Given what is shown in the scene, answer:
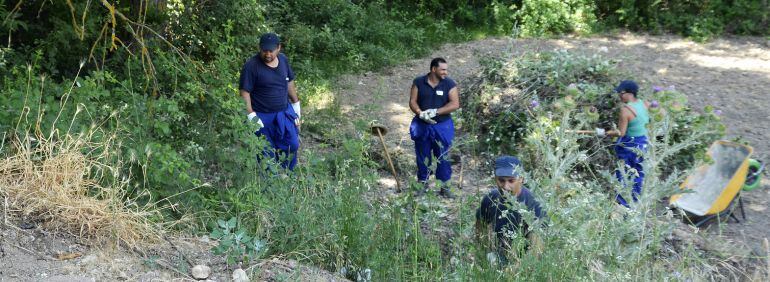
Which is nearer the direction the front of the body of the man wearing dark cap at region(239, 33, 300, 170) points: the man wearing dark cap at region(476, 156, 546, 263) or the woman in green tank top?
the man wearing dark cap

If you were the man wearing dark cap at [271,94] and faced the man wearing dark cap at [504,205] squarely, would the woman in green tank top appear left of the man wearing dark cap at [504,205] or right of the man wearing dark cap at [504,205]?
left

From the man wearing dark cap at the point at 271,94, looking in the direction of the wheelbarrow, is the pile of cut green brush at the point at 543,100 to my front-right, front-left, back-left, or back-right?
front-left

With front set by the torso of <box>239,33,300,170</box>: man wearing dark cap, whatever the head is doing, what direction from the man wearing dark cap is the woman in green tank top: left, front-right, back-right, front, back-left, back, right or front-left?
left

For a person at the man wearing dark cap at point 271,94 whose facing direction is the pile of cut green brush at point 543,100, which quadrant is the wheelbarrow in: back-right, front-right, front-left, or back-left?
front-right

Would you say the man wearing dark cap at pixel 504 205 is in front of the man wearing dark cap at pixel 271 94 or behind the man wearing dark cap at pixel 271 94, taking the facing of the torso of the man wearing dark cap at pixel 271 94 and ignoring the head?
in front

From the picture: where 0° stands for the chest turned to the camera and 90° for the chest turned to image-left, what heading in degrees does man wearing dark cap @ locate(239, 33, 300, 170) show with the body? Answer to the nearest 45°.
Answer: approximately 0°

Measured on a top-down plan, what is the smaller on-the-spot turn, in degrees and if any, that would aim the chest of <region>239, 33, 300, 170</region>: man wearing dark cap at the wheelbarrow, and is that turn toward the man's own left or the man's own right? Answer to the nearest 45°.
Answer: approximately 90° to the man's own left

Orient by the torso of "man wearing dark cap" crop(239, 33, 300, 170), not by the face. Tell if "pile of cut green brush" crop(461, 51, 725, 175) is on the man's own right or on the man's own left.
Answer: on the man's own left
